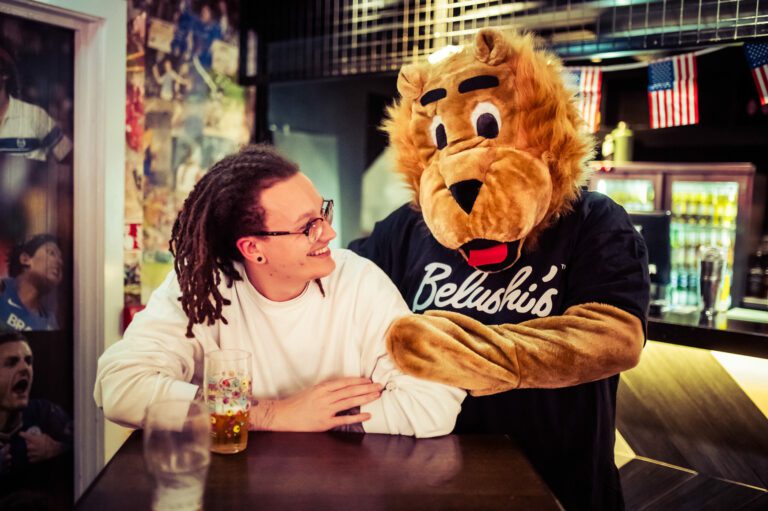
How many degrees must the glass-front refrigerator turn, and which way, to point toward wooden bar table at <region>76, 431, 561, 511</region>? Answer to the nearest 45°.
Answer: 0° — it already faces it

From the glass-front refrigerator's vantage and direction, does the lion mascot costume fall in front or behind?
in front

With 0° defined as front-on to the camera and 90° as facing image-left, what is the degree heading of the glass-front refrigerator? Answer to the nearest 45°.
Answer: approximately 0°

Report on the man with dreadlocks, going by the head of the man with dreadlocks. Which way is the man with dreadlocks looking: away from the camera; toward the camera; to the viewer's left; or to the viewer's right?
to the viewer's right

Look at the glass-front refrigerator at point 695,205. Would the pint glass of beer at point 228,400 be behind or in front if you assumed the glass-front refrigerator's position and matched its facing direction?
in front

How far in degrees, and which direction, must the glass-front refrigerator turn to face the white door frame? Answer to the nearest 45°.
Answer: approximately 45° to its right
